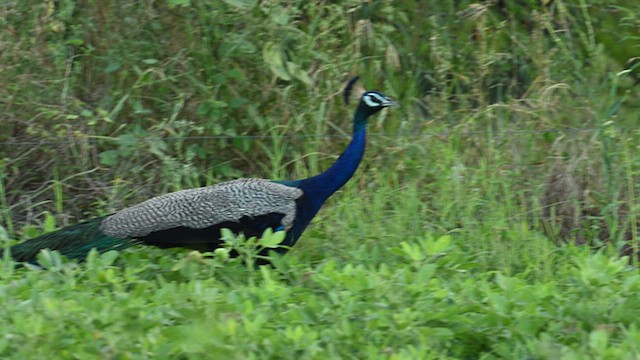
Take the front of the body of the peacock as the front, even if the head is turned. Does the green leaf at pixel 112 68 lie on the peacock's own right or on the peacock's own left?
on the peacock's own left

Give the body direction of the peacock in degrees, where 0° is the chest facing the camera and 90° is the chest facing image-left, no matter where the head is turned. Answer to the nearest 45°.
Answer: approximately 270°

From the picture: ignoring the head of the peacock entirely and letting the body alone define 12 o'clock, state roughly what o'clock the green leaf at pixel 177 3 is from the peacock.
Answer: The green leaf is roughly at 9 o'clock from the peacock.

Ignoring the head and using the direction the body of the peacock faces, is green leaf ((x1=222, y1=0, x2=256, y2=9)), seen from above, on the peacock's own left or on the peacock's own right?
on the peacock's own left

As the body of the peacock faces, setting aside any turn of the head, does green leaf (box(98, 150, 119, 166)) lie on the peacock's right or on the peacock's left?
on the peacock's left
